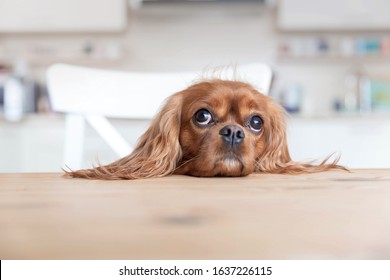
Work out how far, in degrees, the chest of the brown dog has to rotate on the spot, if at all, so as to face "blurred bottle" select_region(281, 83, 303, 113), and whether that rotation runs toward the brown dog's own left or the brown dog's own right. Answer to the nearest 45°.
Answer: approximately 180°

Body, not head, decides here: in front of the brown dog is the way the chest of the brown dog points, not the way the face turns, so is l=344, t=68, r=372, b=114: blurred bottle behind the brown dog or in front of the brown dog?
behind

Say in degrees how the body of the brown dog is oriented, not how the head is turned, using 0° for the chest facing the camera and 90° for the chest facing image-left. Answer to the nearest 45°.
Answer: approximately 0°
